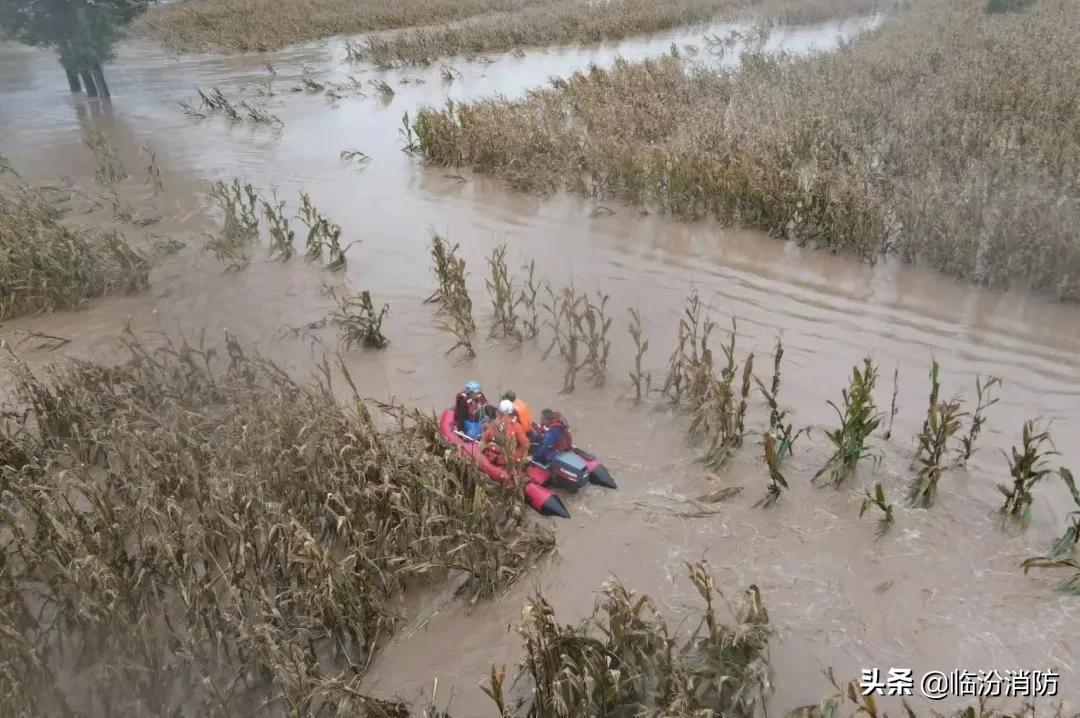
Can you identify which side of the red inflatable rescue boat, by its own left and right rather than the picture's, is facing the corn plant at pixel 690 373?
right

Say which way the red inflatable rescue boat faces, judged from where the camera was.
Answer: facing away from the viewer and to the left of the viewer

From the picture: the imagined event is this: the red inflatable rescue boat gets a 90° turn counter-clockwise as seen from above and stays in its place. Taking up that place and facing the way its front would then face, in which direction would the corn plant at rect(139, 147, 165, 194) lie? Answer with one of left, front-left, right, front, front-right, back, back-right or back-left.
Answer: right

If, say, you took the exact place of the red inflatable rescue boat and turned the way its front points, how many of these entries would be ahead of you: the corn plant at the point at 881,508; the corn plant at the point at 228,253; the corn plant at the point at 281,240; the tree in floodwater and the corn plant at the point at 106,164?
4

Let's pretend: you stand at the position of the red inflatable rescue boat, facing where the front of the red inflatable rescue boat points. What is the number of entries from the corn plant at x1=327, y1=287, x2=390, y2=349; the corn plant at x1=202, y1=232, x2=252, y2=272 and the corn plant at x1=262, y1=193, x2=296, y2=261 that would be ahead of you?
3

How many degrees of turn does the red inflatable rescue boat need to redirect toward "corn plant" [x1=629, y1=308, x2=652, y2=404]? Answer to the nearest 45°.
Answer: approximately 90° to its right

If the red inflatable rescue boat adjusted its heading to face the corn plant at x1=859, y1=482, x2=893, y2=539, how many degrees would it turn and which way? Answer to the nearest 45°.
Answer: approximately 135° to its right

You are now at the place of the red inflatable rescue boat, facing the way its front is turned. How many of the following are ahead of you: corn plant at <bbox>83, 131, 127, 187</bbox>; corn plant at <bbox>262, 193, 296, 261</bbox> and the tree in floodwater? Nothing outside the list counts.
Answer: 3

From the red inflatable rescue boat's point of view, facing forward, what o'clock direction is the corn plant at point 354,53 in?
The corn plant is roughly at 1 o'clock from the red inflatable rescue boat.

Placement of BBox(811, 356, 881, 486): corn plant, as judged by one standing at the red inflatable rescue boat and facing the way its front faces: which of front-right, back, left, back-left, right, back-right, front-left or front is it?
back-right

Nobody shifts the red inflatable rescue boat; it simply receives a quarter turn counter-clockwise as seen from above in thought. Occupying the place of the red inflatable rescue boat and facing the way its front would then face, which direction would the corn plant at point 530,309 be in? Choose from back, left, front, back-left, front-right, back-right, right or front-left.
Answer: back-right

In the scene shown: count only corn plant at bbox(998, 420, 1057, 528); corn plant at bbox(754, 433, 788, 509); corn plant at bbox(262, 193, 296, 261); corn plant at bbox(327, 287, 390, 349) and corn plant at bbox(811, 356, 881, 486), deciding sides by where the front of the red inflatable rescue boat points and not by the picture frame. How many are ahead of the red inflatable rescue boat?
2

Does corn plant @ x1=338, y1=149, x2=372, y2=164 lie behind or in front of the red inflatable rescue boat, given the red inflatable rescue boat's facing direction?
in front

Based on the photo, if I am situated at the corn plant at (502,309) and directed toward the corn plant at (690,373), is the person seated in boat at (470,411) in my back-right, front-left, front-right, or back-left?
front-right

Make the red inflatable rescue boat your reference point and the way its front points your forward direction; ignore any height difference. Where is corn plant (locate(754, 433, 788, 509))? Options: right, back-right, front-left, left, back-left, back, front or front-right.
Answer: back-right

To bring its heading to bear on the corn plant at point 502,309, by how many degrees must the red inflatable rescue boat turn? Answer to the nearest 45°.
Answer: approximately 45° to its right

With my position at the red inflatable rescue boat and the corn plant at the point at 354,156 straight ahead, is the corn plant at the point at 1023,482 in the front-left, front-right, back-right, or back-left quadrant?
back-right

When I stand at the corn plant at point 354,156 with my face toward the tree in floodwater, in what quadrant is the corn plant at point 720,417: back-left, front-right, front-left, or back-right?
back-left

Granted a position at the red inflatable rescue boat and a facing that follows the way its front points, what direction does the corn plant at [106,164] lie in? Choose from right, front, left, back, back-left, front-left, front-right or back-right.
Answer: front

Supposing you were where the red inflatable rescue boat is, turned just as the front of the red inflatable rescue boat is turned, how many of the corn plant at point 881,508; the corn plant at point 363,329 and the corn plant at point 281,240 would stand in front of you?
2

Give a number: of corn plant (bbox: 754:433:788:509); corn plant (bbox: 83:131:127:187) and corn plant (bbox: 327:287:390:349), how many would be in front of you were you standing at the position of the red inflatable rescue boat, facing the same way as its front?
2

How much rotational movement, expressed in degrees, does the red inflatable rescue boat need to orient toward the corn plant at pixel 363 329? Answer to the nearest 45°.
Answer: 0° — it already faces it
